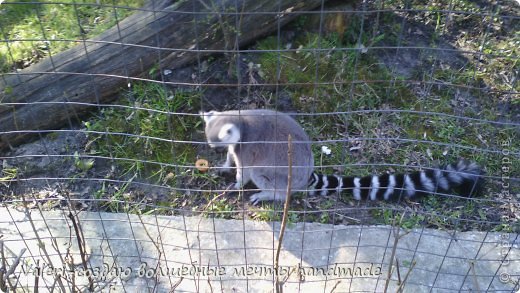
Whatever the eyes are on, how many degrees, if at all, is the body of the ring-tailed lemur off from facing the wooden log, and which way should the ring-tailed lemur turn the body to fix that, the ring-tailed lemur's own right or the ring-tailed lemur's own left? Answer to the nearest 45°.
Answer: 0° — it already faces it

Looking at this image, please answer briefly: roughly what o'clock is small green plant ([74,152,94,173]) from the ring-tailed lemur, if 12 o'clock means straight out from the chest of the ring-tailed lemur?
The small green plant is roughly at 12 o'clock from the ring-tailed lemur.

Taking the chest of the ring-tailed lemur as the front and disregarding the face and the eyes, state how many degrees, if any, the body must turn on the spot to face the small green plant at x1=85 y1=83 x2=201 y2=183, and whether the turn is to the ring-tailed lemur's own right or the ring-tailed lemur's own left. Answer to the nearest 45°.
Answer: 0° — it already faces it

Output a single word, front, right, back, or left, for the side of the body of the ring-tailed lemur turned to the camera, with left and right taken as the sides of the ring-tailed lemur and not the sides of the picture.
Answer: left
